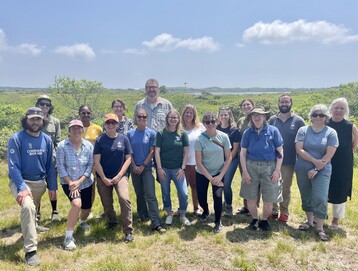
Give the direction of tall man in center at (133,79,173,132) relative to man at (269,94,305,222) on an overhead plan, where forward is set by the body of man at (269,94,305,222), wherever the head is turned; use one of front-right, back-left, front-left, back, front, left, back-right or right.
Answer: right

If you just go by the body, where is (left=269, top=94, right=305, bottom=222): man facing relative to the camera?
toward the camera

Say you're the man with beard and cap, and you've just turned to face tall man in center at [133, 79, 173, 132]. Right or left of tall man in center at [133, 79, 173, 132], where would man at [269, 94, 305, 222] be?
right

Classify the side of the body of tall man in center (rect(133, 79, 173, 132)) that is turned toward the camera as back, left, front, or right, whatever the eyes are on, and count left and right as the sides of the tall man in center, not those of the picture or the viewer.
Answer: front

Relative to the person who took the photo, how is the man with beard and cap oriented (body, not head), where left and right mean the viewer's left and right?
facing the viewer

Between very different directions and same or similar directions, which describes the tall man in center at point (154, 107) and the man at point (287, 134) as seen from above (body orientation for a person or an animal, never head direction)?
same or similar directions

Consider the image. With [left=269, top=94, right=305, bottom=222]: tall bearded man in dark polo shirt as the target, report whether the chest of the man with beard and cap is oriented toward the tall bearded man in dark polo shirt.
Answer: no

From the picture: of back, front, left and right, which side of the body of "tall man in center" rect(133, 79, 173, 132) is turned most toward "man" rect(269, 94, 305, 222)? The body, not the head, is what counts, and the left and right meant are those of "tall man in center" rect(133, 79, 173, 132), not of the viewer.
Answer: left

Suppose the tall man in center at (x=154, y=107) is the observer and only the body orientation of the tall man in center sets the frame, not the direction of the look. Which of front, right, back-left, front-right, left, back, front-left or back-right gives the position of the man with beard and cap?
front-right

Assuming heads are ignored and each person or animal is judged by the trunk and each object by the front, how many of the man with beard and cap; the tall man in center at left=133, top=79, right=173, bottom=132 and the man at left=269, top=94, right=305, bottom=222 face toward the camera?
3

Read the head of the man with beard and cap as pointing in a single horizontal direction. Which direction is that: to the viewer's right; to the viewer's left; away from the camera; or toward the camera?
toward the camera

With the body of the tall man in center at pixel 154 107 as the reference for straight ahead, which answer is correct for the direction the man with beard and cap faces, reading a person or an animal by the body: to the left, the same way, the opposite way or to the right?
the same way

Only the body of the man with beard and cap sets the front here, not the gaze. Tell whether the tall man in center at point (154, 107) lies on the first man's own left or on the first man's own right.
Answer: on the first man's own left
